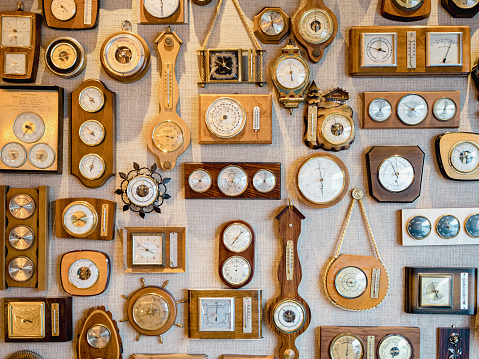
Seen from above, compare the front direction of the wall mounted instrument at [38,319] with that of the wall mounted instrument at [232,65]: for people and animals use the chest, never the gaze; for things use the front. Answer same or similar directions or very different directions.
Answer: same or similar directions

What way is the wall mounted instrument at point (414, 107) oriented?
toward the camera

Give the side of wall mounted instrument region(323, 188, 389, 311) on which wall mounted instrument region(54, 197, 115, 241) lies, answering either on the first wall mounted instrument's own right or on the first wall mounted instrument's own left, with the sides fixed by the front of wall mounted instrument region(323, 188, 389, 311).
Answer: on the first wall mounted instrument's own right

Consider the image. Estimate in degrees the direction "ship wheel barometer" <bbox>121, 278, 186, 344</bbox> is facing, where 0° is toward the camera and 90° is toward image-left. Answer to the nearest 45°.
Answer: approximately 0°

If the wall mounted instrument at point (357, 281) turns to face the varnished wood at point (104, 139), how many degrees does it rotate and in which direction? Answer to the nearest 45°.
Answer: approximately 90° to its right

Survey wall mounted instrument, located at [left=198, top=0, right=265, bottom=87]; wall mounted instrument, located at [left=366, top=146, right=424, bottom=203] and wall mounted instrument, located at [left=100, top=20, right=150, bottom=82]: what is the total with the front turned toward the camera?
3

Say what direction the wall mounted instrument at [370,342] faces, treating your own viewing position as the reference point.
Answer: facing the viewer

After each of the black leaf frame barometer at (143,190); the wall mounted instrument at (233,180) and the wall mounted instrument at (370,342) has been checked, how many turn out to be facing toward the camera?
3

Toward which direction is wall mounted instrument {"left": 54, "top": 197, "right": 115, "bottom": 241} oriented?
toward the camera
